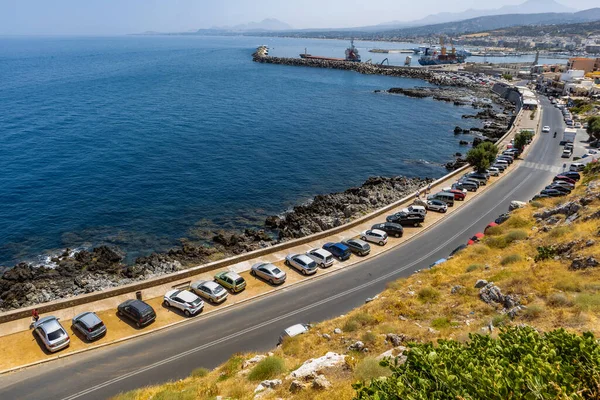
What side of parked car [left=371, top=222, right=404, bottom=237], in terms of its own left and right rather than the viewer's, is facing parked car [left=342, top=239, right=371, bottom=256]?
left

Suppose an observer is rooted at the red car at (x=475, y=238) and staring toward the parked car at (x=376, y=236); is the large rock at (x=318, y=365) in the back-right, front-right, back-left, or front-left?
front-left

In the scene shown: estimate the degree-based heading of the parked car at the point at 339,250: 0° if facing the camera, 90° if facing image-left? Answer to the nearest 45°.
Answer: approximately 135°

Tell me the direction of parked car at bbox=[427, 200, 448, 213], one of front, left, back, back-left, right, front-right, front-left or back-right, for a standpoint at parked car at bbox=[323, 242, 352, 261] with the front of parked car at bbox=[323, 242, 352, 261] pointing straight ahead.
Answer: right

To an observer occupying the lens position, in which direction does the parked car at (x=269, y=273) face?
facing away from the viewer and to the left of the viewer

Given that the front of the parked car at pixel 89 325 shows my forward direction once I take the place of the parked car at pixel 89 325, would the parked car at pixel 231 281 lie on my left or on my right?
on my right

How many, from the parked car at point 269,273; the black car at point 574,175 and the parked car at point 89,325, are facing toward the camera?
0

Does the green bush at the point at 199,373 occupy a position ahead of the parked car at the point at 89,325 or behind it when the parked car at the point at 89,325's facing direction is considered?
behind
